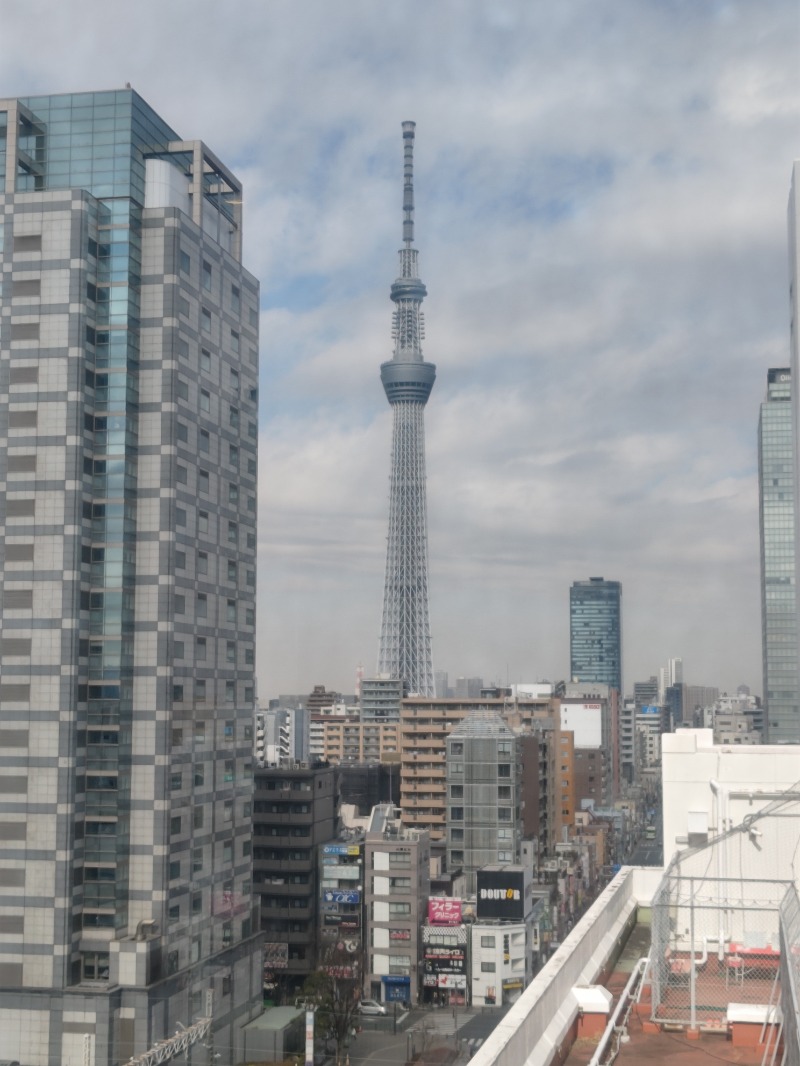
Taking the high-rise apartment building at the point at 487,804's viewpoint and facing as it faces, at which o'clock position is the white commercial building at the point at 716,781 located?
The white commercial building is roughly at 12 o'clock from the high-rise apartment building.

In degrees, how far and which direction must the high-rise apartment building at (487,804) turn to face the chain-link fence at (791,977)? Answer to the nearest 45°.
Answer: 0° — it already faces it

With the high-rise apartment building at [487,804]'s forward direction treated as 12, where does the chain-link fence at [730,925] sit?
The chain-link fence is roughly at 12 o'clock from the high-rise apartment building.

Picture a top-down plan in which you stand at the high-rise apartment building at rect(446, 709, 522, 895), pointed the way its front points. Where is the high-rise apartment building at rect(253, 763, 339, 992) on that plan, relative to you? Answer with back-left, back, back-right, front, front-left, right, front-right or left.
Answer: front-right

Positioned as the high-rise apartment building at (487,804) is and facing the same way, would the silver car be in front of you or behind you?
in front

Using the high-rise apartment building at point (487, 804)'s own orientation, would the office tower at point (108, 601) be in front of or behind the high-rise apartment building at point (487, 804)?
in front

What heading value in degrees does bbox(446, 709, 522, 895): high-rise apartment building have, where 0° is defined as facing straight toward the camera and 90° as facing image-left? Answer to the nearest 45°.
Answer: approximately 0°
